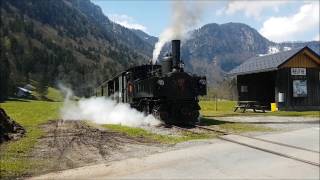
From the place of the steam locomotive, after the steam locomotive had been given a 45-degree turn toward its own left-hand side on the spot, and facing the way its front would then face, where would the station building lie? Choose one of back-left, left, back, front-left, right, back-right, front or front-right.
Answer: front-left

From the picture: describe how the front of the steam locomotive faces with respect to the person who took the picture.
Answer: facing the viewer and to the right of the viewer

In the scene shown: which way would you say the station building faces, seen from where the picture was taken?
facing the viewer and to the left of the viewer
